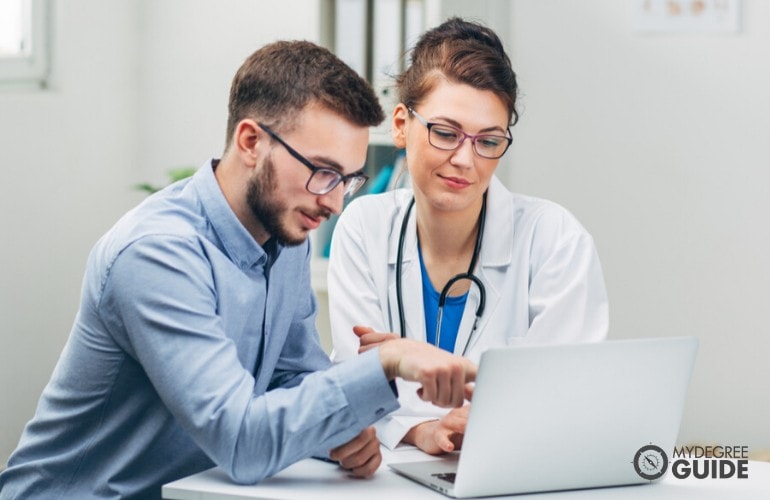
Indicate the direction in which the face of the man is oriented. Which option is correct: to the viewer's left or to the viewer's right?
to the viewer's right

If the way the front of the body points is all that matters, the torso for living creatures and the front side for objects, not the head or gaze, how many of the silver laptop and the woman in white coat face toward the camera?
1

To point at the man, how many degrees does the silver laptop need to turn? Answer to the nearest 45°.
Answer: approximately 45° to its left

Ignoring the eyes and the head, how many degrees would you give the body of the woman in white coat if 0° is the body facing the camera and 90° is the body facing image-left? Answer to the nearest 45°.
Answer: approximately 0°
